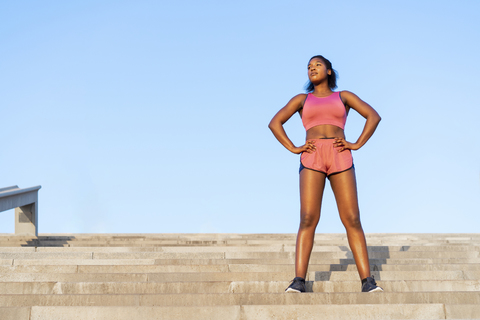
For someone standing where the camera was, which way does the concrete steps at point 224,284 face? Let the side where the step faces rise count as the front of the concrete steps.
facing the viewer

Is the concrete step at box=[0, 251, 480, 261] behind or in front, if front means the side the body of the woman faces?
behind

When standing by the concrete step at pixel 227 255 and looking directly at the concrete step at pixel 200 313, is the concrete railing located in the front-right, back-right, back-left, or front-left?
back-right

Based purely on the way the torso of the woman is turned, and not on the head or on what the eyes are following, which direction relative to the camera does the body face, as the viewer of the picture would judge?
toward the camera

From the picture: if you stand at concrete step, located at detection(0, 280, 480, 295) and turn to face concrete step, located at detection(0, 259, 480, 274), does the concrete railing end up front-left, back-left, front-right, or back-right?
front-left

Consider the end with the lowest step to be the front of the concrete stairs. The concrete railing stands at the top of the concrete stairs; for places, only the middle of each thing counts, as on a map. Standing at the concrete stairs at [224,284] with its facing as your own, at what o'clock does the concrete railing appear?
The concrete railing is roughly at 5 o'clock from the concrete stairs.
